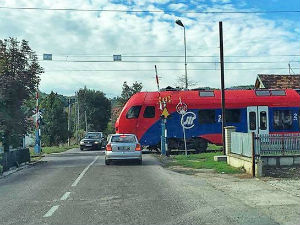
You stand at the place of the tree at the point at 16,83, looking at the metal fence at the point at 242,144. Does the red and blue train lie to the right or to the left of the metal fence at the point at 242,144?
left

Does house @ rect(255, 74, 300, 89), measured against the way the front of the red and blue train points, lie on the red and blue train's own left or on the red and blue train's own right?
on the red and blue train's own right

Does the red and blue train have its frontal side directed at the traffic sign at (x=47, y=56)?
yes

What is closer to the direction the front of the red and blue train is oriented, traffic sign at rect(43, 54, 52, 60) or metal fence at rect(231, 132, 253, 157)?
the traffic sign

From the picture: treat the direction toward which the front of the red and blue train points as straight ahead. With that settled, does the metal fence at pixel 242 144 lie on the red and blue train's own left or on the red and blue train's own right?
on the red and blue train's own left

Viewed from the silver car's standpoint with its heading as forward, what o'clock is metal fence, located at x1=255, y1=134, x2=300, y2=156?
The metal fence is roughly at 4 o'clock from the silver car.

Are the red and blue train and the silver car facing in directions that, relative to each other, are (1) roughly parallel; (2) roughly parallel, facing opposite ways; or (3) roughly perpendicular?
roughly perpendicular

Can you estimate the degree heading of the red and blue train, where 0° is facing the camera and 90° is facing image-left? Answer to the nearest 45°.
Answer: approximately 90°

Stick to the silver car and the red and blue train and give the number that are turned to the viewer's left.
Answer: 1

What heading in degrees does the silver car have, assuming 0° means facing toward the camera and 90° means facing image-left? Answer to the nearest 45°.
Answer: approximately 180°

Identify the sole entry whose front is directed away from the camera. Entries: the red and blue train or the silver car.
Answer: the silver car
